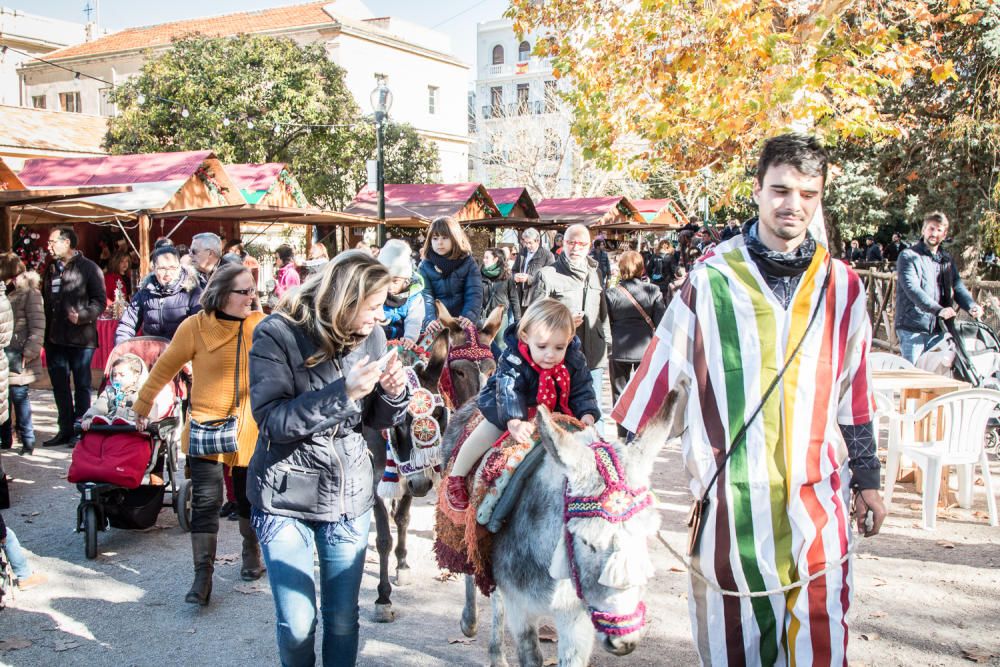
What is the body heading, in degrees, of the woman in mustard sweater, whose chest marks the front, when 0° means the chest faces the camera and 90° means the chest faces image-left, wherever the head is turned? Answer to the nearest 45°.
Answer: approximately 315°

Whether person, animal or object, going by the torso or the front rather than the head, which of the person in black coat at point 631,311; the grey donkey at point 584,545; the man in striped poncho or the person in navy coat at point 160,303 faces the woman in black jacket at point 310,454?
the person in navy coat at point 160,303

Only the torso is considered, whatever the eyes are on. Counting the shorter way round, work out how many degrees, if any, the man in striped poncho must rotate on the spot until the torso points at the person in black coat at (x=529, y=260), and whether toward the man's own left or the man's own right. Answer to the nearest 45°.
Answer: approximately 180°

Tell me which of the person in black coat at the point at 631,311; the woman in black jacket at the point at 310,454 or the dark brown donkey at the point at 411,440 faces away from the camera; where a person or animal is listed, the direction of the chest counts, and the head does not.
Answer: the person in black coat

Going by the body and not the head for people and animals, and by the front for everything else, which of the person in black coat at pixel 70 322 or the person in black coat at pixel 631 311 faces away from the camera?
the person in black coat at pixel 631 311

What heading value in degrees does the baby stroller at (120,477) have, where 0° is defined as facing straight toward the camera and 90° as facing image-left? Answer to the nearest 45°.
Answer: approximately 45°

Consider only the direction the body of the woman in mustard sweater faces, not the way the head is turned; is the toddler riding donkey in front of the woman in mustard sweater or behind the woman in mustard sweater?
in front

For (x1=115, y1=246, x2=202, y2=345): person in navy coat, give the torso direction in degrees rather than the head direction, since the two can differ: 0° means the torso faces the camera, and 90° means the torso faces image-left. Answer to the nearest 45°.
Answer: approximately 0°

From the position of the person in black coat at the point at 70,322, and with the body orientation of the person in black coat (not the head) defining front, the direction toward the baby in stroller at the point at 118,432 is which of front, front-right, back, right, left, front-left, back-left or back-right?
front-left

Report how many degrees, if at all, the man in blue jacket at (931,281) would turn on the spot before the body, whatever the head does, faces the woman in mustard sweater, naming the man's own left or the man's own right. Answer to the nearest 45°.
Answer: approximately 90° to the man's own right

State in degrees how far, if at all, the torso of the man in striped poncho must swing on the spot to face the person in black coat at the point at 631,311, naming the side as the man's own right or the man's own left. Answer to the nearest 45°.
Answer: approximately 180°

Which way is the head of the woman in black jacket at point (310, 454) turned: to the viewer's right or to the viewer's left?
to the viewer's right

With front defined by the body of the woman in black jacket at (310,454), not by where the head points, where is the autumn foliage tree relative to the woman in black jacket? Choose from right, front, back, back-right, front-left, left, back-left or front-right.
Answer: left
